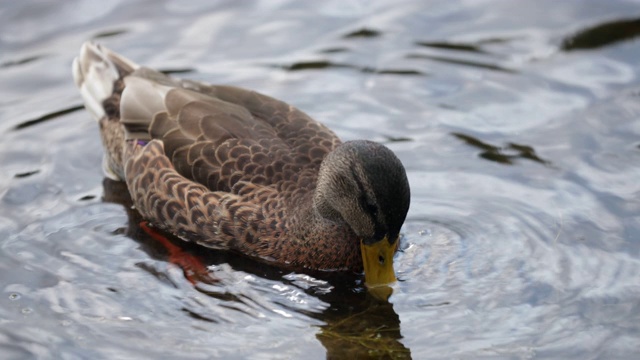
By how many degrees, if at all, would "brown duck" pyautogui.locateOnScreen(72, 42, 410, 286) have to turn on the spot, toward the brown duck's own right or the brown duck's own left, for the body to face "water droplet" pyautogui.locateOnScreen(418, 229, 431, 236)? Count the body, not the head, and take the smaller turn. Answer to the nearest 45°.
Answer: approximately 45° to the brown duck's own left

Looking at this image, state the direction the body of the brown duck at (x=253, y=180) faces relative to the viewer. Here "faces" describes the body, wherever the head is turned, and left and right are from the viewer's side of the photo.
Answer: facing the viewer and to the right of the viewer
